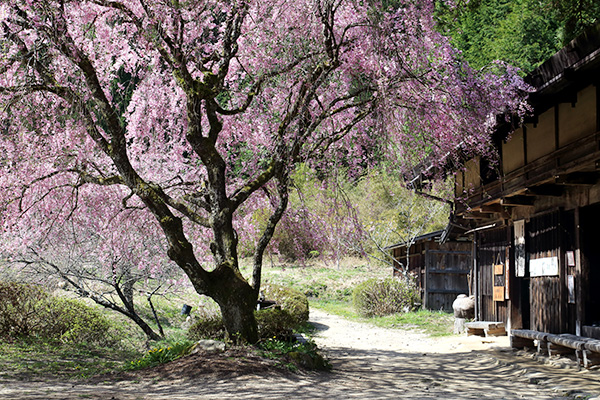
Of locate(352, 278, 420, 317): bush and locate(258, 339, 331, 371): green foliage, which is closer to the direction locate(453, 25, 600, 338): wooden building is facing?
the green foliage

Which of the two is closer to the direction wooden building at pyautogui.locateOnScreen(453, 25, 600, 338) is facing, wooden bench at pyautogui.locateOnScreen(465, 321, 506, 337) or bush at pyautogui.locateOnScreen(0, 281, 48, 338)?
the bush

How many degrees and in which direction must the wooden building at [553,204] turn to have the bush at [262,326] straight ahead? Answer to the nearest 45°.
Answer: approximately 45° to its right

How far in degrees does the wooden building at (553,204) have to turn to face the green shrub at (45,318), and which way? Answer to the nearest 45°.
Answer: approximately 45° to its right

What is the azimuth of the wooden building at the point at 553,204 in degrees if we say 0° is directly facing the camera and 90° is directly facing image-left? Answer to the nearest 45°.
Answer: approximately 45°

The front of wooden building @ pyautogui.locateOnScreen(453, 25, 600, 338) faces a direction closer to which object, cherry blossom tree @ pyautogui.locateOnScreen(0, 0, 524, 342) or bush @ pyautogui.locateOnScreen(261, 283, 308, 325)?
the cherry blossom tree

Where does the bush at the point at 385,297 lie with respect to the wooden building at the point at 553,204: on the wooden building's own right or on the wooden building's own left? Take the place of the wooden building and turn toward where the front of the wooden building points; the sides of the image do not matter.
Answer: on the wooden building's own right

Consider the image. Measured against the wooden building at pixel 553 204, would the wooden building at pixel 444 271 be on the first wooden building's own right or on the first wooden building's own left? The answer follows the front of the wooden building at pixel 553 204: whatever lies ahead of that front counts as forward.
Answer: on the first wooden building's own right
